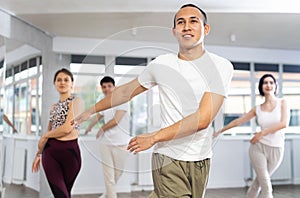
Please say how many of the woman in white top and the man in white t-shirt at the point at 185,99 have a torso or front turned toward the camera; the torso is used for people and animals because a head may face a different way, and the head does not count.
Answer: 2

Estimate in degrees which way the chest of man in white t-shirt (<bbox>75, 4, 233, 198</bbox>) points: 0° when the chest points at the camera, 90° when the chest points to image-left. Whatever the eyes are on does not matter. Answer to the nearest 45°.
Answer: approximately 0°

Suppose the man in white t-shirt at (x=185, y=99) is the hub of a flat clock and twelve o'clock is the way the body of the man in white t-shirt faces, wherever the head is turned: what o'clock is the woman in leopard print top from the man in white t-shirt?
The woman in leopard print top is roughly at 5 o'clock from the man in white t-shirt.

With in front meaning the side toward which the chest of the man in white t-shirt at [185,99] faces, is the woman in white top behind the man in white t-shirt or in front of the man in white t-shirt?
behind

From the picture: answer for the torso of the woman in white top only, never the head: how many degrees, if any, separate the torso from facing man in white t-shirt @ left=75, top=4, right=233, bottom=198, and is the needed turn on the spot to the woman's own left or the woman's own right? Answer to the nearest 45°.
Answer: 0° — they already face them
